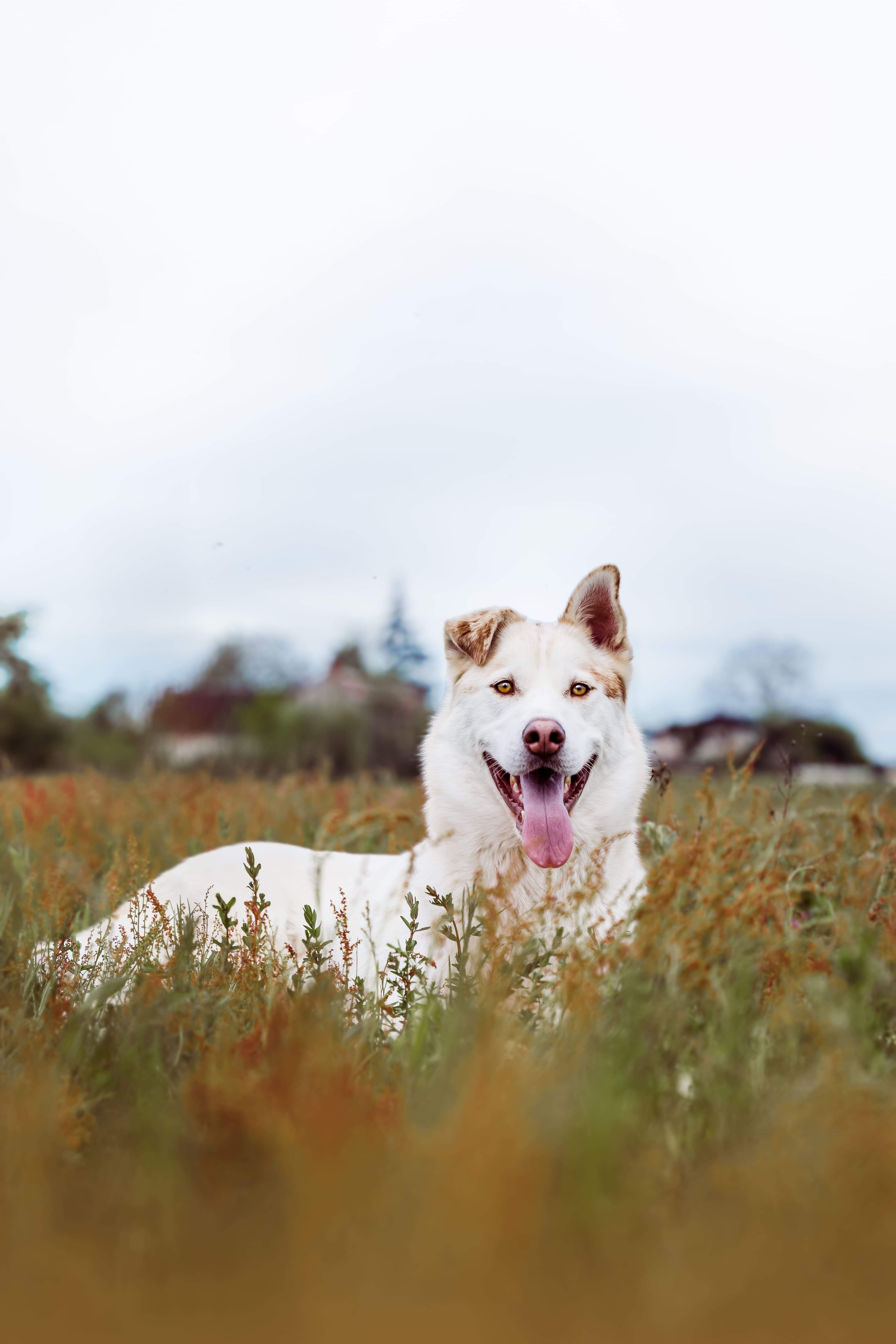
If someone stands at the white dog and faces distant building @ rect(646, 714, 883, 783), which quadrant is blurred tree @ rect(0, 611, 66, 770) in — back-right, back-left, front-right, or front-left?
front-left

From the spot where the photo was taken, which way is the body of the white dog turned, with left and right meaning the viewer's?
facing the viewer and to the right of the viewer

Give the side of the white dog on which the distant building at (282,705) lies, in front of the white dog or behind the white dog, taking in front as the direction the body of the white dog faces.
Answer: behind

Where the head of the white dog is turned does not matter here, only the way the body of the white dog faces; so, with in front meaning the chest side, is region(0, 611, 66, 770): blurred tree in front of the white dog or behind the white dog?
behind

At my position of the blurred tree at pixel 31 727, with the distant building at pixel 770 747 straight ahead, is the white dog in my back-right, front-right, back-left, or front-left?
front-right
